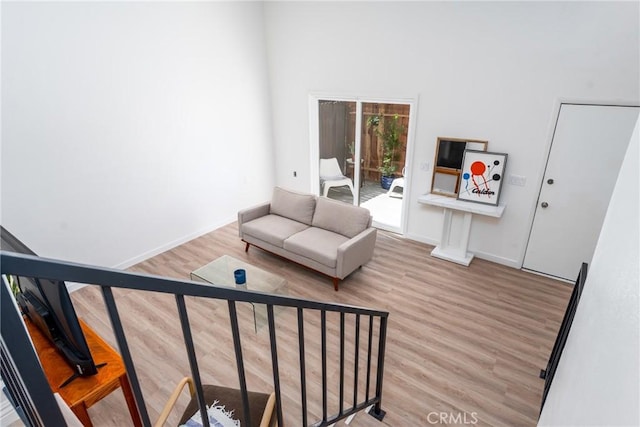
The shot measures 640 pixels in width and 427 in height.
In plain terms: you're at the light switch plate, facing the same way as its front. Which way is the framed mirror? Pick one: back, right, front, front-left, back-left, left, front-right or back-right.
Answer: right

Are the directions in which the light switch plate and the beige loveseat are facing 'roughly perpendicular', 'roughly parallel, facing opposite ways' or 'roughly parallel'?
roughly parallel

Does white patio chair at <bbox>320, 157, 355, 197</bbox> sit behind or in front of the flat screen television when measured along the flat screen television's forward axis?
in front

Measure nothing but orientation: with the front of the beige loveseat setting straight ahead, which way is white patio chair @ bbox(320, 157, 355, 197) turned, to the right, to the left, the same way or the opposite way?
to the left

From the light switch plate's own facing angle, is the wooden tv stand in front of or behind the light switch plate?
in front

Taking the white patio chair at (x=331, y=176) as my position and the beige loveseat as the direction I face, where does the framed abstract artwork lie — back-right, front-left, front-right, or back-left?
front-left

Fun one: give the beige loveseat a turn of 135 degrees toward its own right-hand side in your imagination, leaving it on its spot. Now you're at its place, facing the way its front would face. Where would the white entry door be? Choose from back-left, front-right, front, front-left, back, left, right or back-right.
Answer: right

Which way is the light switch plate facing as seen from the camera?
toward the camera

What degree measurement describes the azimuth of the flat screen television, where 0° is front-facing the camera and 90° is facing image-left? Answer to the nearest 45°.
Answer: approximately 225°

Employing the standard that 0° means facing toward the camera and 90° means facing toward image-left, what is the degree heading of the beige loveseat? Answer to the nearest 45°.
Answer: approximately 45°

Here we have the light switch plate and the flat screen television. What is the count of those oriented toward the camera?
1

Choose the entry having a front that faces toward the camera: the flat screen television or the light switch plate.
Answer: the light switch plate
